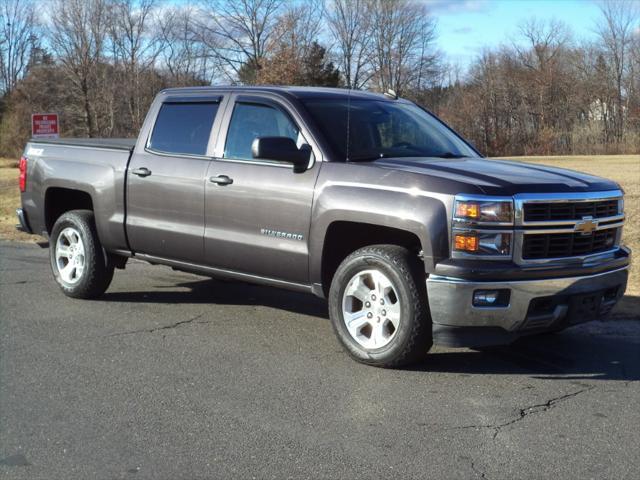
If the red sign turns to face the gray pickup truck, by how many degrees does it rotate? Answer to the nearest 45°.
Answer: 0° — it already faces it

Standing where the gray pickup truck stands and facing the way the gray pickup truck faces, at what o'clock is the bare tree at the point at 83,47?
The bare tree is roughly at 7 o'clock from the gray pickup truck.

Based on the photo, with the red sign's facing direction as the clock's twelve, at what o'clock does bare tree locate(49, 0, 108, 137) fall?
The bare tree is roughly at 6 o'clock from the red sign.

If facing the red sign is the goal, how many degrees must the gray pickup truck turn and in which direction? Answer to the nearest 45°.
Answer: approximately 180°

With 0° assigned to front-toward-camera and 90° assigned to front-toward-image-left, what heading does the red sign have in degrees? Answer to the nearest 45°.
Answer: approximately 0°

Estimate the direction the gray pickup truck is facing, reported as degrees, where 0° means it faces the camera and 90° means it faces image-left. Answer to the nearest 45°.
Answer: approximately 315°
